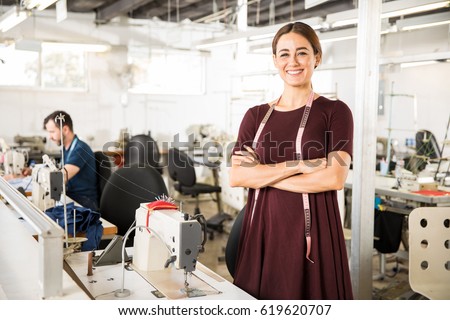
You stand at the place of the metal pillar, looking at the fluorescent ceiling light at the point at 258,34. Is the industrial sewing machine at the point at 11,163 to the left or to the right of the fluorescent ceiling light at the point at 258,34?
left

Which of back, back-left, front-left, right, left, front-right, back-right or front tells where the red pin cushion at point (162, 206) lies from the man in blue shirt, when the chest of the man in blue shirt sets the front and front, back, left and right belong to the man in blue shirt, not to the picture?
left

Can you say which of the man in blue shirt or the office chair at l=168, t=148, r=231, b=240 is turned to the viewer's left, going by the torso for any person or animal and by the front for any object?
the man in blue shirt

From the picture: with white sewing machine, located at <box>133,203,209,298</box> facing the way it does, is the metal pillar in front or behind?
in front

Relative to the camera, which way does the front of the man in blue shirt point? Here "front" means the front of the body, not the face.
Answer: to the viewer's left

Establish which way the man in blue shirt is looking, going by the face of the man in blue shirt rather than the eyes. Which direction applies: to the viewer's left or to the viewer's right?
to the viewer's left

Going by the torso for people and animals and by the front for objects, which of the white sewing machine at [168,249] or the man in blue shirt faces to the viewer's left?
the man in blue shirt

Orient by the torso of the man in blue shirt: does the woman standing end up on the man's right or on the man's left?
on the man's left

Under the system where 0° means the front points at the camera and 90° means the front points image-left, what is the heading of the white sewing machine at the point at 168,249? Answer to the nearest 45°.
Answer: approximately 225°
